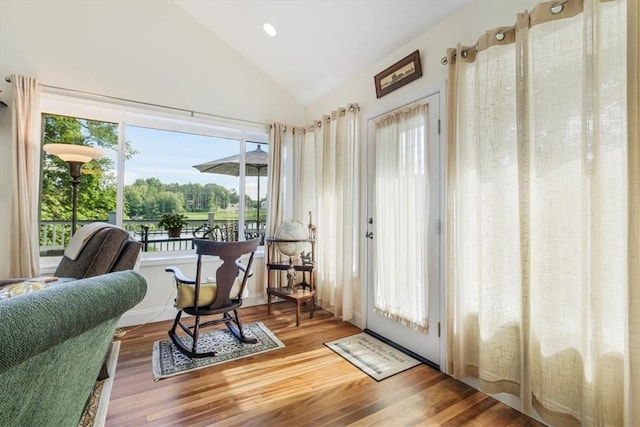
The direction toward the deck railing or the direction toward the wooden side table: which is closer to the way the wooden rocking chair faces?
the deck railing

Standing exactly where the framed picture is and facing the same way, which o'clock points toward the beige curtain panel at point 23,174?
The beige curtain panel is roughly at 1 o'clock from the framed picture.

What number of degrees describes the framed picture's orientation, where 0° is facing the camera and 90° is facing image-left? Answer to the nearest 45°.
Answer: approximately 45°
